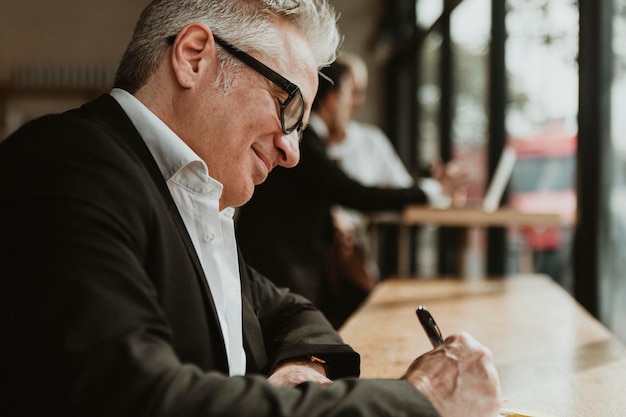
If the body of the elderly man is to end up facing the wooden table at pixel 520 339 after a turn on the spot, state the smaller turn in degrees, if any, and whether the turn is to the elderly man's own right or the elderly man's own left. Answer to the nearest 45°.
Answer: approximately 45° to the elderly man's own left

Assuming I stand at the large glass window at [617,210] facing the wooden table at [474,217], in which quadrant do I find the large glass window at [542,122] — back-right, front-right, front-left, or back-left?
front-right

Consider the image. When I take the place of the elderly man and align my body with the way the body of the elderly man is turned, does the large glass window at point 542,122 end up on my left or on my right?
on my left

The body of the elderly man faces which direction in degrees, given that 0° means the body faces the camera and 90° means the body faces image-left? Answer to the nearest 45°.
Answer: approximately 270°

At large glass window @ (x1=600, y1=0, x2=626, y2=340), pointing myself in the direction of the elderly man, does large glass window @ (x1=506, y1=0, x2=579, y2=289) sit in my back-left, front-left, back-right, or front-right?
back-right

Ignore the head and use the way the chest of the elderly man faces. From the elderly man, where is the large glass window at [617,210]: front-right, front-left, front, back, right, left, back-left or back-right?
front-left
